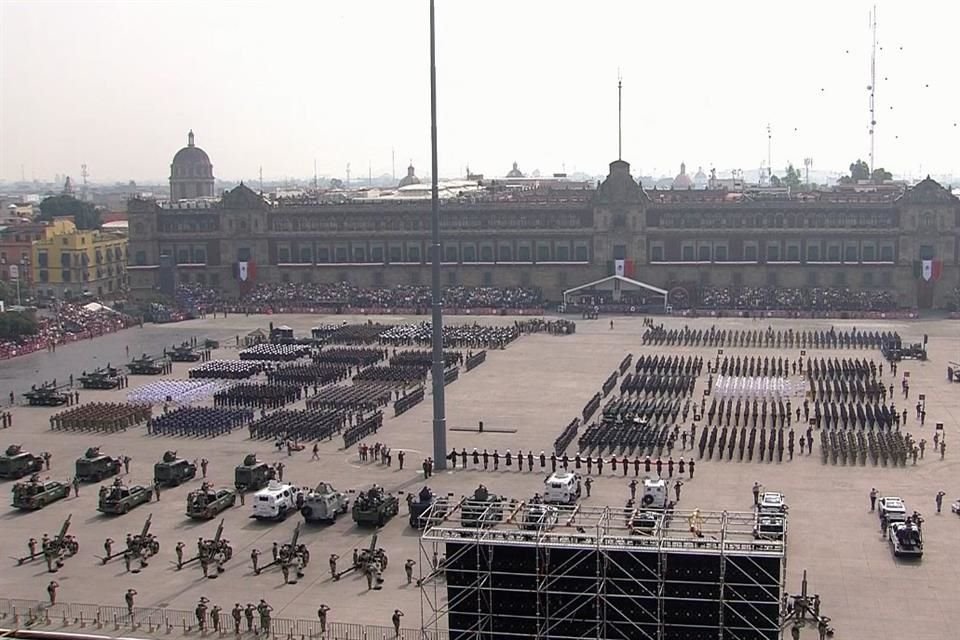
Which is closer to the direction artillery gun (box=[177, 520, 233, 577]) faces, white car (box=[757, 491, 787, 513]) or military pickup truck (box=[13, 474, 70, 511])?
the white car

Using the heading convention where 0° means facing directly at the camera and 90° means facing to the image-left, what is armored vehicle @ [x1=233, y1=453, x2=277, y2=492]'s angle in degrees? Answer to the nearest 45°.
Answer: approximately 225°

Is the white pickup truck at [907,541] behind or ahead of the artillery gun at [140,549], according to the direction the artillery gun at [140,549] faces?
ahead

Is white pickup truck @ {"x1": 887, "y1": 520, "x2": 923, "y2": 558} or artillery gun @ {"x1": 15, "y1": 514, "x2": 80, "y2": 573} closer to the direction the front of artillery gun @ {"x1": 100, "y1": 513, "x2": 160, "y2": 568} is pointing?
the white pickup truck

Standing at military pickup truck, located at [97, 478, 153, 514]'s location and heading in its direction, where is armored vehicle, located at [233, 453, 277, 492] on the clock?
armored vehicle, located at [233, 453, 277, 492] is roughly at 1 o'clock from military pickup truck, located at [97, 478, 153, 514].

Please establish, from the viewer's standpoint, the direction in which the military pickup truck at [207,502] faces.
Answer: facing away from the viewer and to the right of the viewer

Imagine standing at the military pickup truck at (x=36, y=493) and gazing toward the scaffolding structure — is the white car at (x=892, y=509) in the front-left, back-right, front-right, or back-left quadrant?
front-left

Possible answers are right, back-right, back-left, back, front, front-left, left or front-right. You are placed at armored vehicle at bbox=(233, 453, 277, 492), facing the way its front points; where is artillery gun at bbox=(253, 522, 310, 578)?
back-right

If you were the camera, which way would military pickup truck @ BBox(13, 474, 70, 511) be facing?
facing away from the viewer and to the right of the viewer

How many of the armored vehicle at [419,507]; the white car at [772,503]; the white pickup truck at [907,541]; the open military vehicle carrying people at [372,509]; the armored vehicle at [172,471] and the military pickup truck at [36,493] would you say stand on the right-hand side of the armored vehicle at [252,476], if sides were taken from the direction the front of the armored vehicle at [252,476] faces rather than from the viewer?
4

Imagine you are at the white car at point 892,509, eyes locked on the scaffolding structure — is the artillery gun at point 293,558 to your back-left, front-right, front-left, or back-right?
front-right

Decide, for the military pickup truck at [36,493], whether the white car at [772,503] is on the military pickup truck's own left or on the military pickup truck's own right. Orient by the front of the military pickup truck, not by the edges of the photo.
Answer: on the military pickup truck's own right
